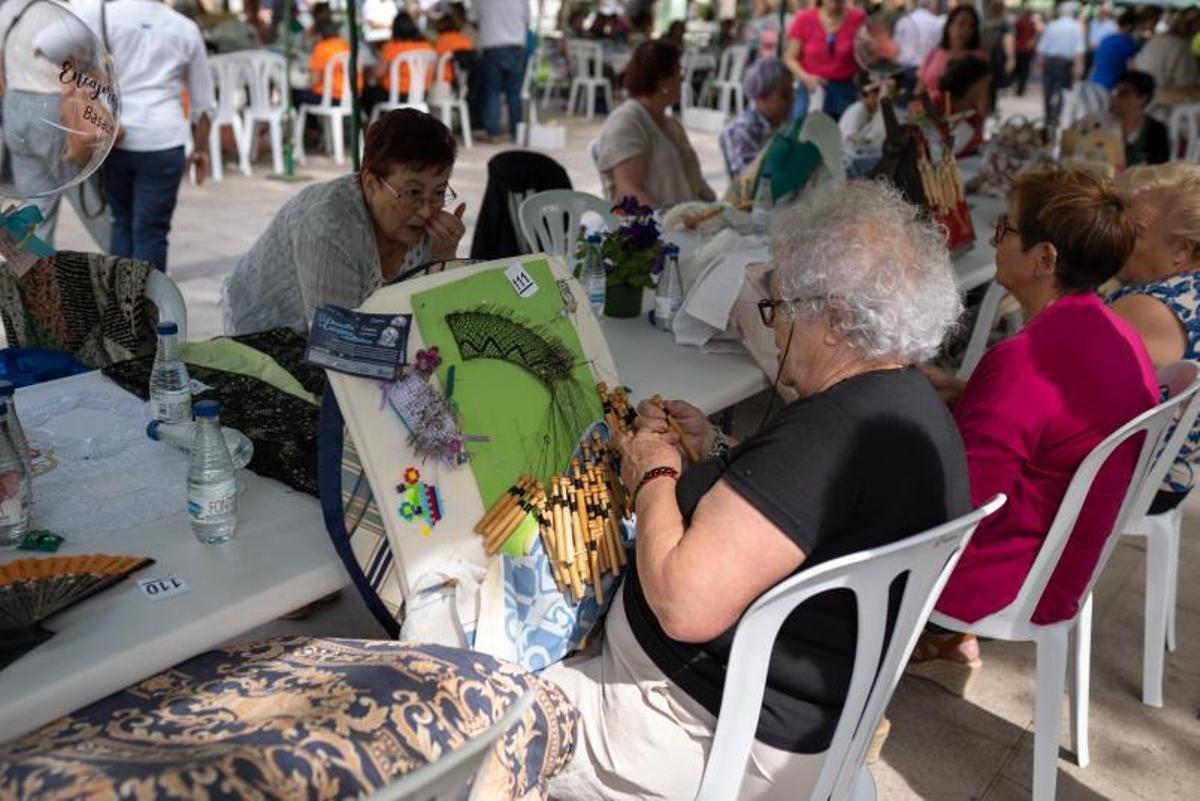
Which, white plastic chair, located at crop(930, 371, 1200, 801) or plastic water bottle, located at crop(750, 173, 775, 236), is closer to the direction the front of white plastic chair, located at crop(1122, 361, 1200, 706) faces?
the plastic water bottle

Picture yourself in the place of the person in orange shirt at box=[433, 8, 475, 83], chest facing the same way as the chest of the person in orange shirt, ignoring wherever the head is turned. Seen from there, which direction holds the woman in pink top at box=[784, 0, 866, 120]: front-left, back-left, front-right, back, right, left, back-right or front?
back-right

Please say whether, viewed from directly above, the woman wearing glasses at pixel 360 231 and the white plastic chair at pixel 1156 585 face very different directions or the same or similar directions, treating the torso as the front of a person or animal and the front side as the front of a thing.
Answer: very different directions

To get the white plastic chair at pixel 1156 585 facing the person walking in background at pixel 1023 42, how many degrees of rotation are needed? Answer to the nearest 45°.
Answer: approximately 90° to its right

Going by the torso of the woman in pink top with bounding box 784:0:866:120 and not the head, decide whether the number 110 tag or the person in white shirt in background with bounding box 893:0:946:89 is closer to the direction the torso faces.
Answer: the number 110 tag

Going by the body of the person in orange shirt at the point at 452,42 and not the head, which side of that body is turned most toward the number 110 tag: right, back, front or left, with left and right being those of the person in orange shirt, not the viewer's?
back

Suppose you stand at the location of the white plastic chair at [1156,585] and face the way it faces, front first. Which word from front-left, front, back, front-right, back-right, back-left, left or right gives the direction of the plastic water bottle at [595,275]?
front

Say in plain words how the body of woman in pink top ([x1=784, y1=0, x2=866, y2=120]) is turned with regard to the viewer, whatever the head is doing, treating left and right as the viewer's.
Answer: facing the viewer

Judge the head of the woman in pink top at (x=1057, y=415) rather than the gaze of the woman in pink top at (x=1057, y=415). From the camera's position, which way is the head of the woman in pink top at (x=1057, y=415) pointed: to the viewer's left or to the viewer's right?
to the viewer's left

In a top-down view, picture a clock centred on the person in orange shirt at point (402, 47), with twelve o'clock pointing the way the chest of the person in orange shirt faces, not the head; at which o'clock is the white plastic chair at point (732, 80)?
The white plastic chair is roughly at 2 o'clock from the person in orange shirt.

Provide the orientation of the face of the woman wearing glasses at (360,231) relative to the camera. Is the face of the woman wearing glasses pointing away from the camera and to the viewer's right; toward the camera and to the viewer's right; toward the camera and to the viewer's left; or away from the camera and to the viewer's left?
toward the camera and to the viewer's right

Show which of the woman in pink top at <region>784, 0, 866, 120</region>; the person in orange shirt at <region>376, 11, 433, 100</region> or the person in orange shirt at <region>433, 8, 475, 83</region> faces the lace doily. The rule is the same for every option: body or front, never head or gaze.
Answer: the woman in pink top

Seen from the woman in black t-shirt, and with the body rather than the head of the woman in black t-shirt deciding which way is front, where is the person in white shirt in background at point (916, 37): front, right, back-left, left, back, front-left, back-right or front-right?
front-right

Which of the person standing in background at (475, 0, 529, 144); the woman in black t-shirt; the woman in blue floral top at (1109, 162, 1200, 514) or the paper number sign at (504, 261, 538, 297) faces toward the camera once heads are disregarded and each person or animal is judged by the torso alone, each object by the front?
the paper number sign

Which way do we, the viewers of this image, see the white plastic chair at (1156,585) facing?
facing to the left of the viewer
